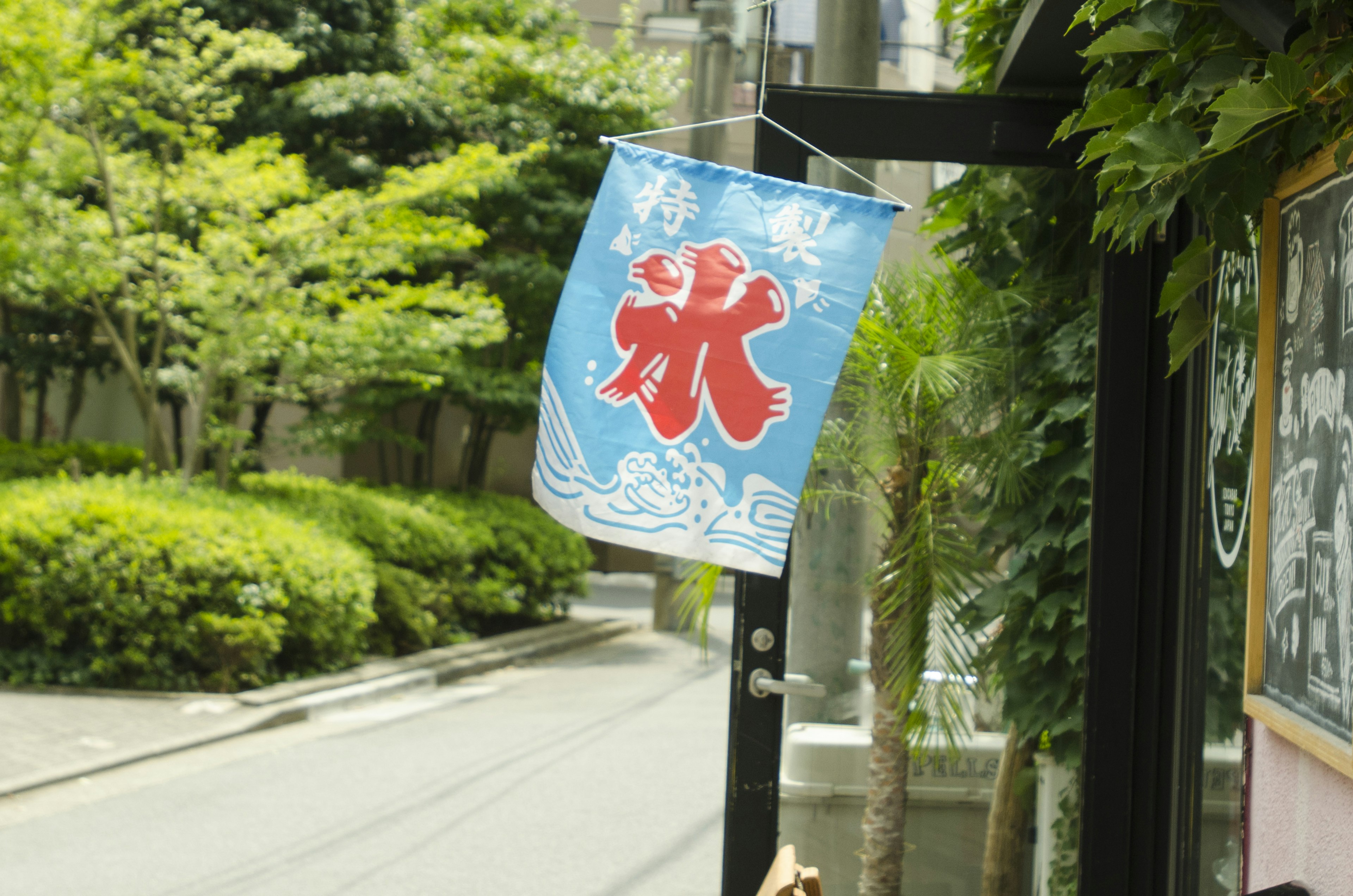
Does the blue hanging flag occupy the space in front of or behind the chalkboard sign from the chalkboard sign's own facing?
in front

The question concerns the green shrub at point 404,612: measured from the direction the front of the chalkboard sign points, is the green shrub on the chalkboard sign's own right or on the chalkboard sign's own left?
on the chalkboard sign's own right

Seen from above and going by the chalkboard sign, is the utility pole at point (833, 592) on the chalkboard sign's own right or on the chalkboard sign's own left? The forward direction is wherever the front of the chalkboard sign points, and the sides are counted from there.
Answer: on the chalkboard sign's own right

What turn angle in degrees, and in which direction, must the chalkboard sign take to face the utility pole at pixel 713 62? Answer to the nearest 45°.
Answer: approximately 90° to its right

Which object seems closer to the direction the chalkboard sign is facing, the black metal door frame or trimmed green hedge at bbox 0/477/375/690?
the trimmed green hedge

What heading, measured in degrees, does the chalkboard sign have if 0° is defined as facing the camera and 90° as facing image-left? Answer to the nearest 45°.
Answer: approximately 45°

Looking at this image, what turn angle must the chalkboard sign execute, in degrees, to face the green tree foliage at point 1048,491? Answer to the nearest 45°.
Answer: approximately 90° to its right

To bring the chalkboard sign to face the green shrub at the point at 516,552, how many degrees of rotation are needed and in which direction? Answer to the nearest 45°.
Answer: approximately 90° to its right
